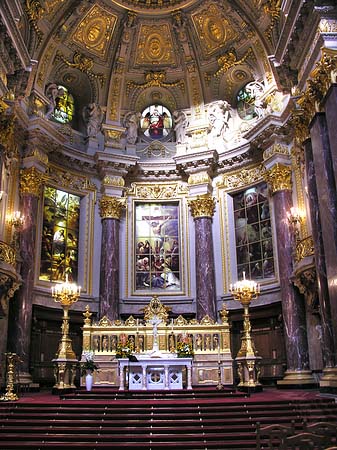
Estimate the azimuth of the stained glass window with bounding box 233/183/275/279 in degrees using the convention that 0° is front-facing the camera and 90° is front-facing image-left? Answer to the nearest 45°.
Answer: approximately 45°

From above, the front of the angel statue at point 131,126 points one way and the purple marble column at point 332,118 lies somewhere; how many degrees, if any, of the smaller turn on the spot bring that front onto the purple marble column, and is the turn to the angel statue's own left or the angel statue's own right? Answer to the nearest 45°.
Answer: approximately 45° to the angel statue's own left

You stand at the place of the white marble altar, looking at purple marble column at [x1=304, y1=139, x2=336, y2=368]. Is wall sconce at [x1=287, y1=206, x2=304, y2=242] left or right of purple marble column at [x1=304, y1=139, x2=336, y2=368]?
left

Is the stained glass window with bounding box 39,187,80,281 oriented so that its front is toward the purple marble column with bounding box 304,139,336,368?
yes

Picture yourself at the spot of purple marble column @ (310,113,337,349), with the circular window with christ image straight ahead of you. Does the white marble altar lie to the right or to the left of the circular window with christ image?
left

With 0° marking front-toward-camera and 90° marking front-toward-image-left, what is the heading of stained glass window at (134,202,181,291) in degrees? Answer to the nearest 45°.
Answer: approximately 0°

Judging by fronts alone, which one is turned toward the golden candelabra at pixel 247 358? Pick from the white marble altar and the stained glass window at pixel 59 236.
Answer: the stained glass window
